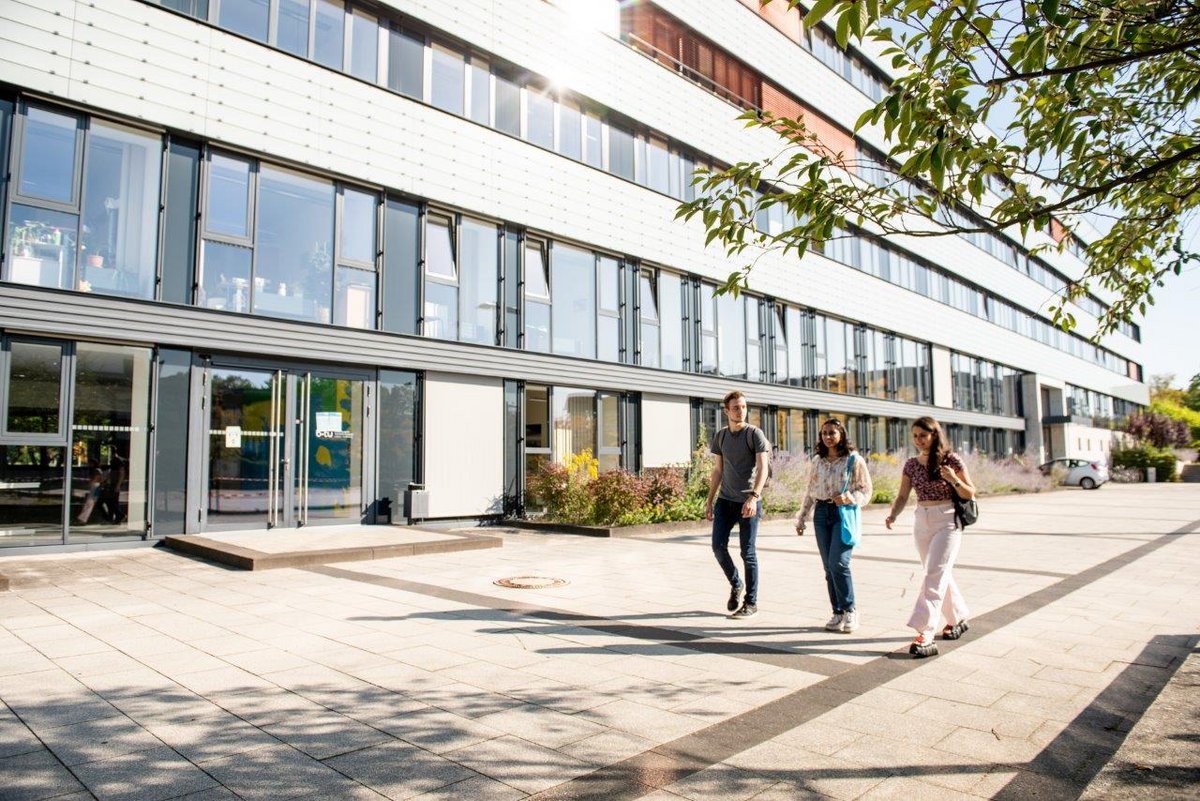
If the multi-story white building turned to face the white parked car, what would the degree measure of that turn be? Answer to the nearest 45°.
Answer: approximately 90° to its left

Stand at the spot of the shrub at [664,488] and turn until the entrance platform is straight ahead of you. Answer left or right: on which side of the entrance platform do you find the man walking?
left

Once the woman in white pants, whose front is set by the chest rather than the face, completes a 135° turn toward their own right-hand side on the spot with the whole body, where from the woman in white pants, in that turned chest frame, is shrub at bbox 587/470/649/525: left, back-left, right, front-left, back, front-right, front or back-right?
front-left

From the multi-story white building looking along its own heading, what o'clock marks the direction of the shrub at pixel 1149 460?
The shrub is roughly at 9 o'clock from the multi-story white building.

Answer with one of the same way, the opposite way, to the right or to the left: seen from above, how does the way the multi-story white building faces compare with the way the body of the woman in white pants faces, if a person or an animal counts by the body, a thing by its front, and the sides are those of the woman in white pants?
to the left

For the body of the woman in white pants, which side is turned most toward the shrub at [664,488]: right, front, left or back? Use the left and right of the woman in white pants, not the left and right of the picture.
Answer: right

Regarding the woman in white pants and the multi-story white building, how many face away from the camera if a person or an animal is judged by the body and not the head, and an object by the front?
0

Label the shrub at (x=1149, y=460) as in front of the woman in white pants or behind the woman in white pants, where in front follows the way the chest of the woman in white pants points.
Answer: behind

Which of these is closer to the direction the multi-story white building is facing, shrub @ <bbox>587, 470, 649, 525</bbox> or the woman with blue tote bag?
the woman with blue tote bag

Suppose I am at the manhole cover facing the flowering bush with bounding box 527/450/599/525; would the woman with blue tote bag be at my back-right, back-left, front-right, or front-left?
back-right

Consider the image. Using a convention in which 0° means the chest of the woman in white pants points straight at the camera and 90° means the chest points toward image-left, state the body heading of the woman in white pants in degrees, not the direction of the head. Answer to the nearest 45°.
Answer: approximately 45°

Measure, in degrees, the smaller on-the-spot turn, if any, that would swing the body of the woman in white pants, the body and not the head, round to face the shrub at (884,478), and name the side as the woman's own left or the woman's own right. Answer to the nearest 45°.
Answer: approximately 135° to the woman's own right
